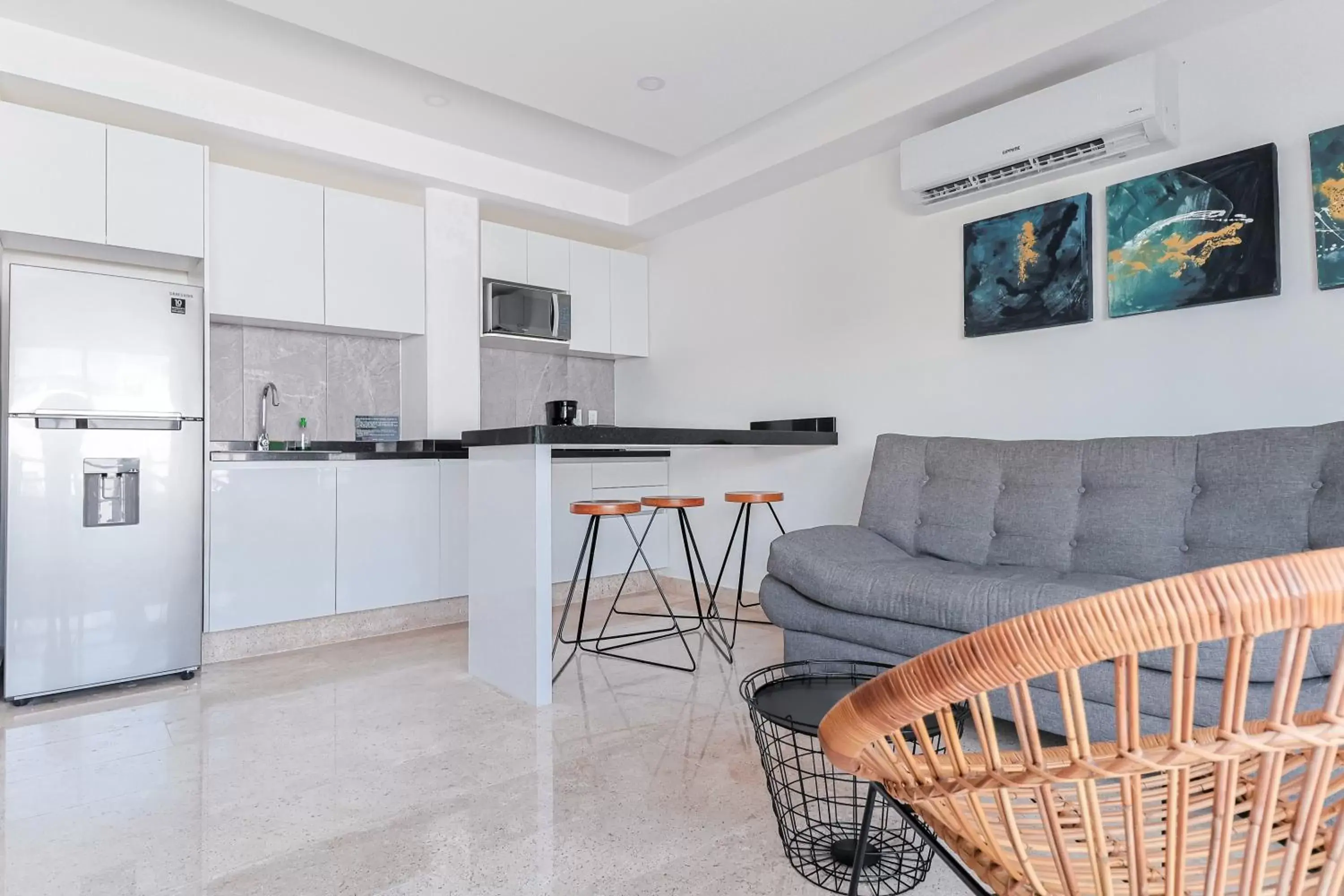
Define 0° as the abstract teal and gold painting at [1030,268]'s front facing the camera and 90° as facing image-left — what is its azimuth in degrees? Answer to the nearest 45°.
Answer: approximately 45°

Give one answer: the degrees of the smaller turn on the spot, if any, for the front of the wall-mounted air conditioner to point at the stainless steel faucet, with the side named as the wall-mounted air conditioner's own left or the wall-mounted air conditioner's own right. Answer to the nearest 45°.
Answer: approximately 45° to the wall-mounted air conditioner's own right

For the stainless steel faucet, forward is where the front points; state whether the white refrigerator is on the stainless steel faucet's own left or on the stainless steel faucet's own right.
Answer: on the stainless steel faucet's own right

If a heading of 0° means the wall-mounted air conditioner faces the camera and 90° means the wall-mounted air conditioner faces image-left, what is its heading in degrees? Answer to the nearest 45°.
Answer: approximately 45°

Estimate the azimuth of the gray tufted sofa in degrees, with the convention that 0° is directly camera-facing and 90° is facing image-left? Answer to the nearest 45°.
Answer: approximately 45°

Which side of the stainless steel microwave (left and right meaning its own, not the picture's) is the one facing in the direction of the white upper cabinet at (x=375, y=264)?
right

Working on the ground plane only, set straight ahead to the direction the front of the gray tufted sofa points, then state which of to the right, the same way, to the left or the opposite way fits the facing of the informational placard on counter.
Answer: to the left
